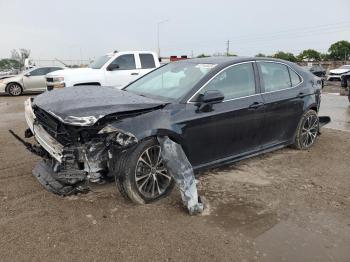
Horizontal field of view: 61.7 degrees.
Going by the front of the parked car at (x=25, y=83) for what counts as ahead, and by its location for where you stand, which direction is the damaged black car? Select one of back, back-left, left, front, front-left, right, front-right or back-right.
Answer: left

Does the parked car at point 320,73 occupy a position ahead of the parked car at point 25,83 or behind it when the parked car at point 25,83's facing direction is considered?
behind

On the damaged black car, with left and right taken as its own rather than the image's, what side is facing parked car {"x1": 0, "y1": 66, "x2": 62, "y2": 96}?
right

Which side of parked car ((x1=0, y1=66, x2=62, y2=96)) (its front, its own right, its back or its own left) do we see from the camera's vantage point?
left

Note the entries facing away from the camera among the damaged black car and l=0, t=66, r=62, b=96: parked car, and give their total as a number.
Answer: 0

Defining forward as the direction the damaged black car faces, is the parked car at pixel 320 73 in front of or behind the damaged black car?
behind

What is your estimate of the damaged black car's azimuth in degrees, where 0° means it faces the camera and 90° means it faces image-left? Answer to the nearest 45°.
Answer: approximately 45°
